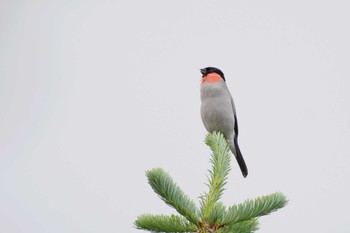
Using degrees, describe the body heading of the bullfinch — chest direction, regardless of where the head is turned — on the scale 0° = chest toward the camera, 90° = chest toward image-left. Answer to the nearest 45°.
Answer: approximately 45°
